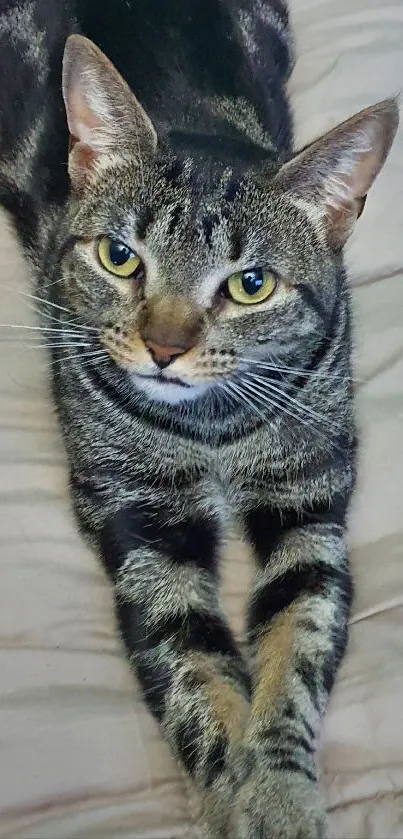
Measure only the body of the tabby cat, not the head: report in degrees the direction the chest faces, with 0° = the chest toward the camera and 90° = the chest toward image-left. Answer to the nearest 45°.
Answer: approximately 0°
